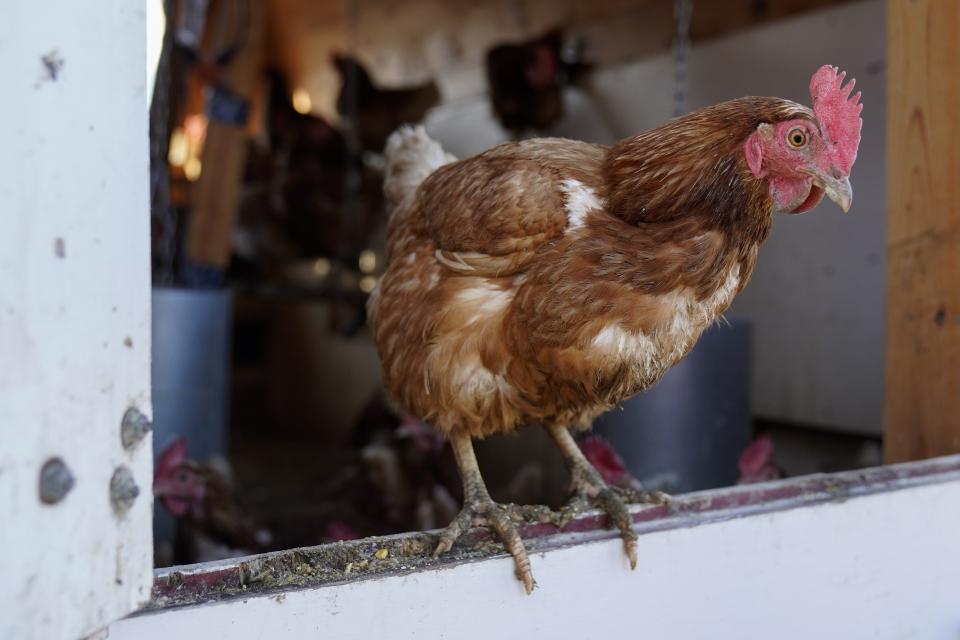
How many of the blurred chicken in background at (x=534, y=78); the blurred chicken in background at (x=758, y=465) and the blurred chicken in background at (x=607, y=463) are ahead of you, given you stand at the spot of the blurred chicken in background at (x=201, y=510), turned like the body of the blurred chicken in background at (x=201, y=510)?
0

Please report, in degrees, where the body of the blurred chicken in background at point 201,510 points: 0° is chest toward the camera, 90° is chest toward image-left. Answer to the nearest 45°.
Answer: approximately 90°

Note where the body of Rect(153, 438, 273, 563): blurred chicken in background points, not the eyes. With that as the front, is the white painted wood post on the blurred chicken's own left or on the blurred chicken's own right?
on the blurred chicken's own left

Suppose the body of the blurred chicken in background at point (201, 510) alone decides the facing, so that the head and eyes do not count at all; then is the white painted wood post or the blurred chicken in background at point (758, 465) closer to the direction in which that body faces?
the white painted wood post

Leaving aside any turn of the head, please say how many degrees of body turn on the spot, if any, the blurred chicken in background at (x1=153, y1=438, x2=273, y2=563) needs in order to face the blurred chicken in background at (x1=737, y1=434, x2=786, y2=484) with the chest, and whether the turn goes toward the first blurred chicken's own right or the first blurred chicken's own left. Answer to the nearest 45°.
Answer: approximately 135° to the first blurred chicken's own left
